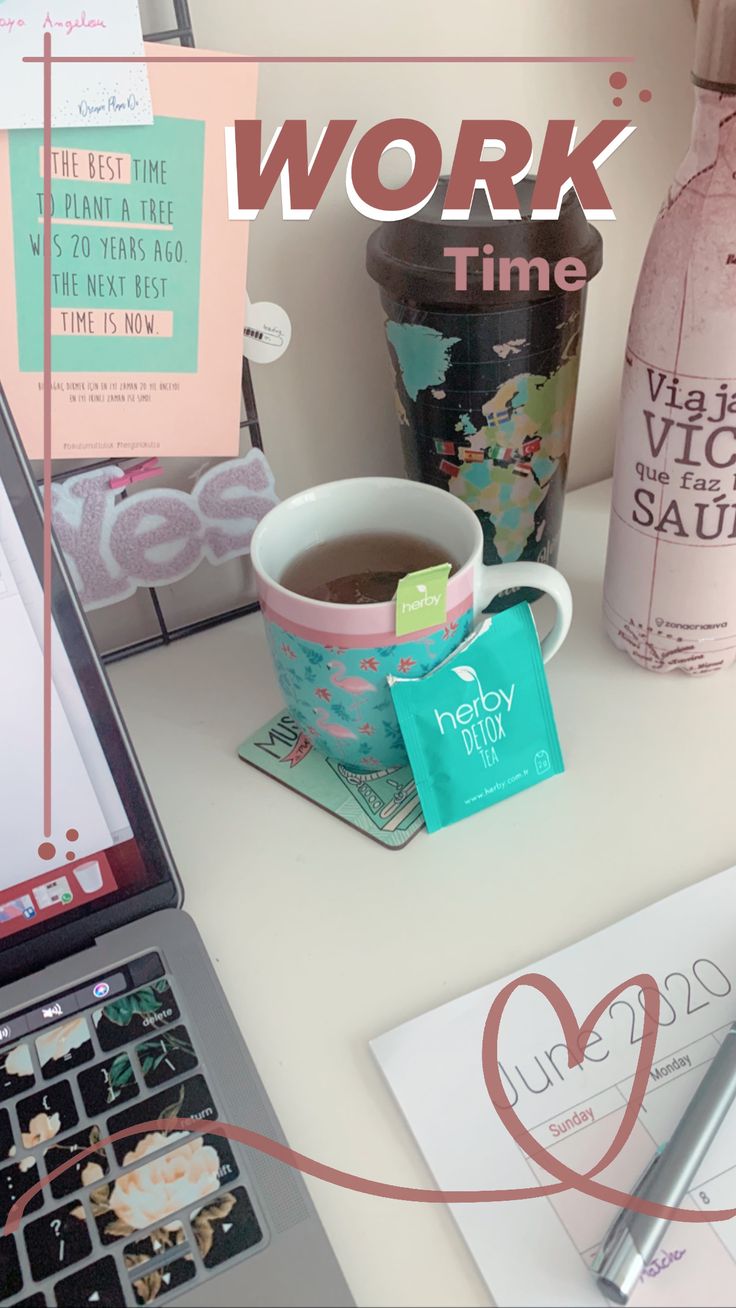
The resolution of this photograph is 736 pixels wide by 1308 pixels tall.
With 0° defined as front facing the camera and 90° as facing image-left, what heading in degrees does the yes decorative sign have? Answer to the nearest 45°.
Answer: approximately 0°
